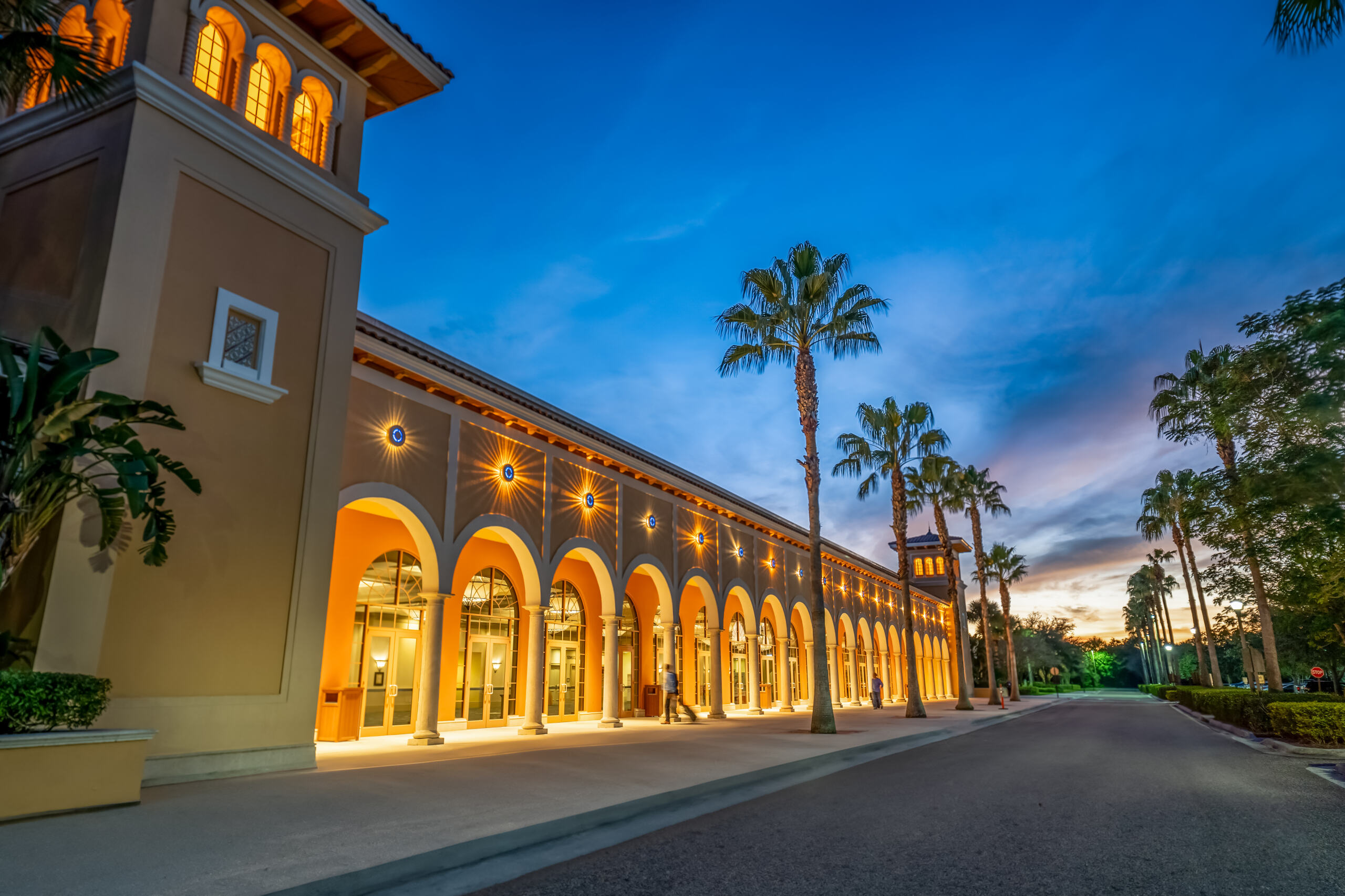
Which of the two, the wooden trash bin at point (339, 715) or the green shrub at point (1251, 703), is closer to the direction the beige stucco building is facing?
the green shrub

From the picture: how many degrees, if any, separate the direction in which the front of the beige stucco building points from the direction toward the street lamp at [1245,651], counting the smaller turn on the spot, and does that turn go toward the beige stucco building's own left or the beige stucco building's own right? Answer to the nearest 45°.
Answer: approximately 90° to the beige stucco building's own left

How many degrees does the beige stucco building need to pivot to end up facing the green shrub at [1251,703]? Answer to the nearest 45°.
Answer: approximately 45° to its left

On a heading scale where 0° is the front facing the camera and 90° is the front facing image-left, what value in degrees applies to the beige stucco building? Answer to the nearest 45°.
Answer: approximately 315°
